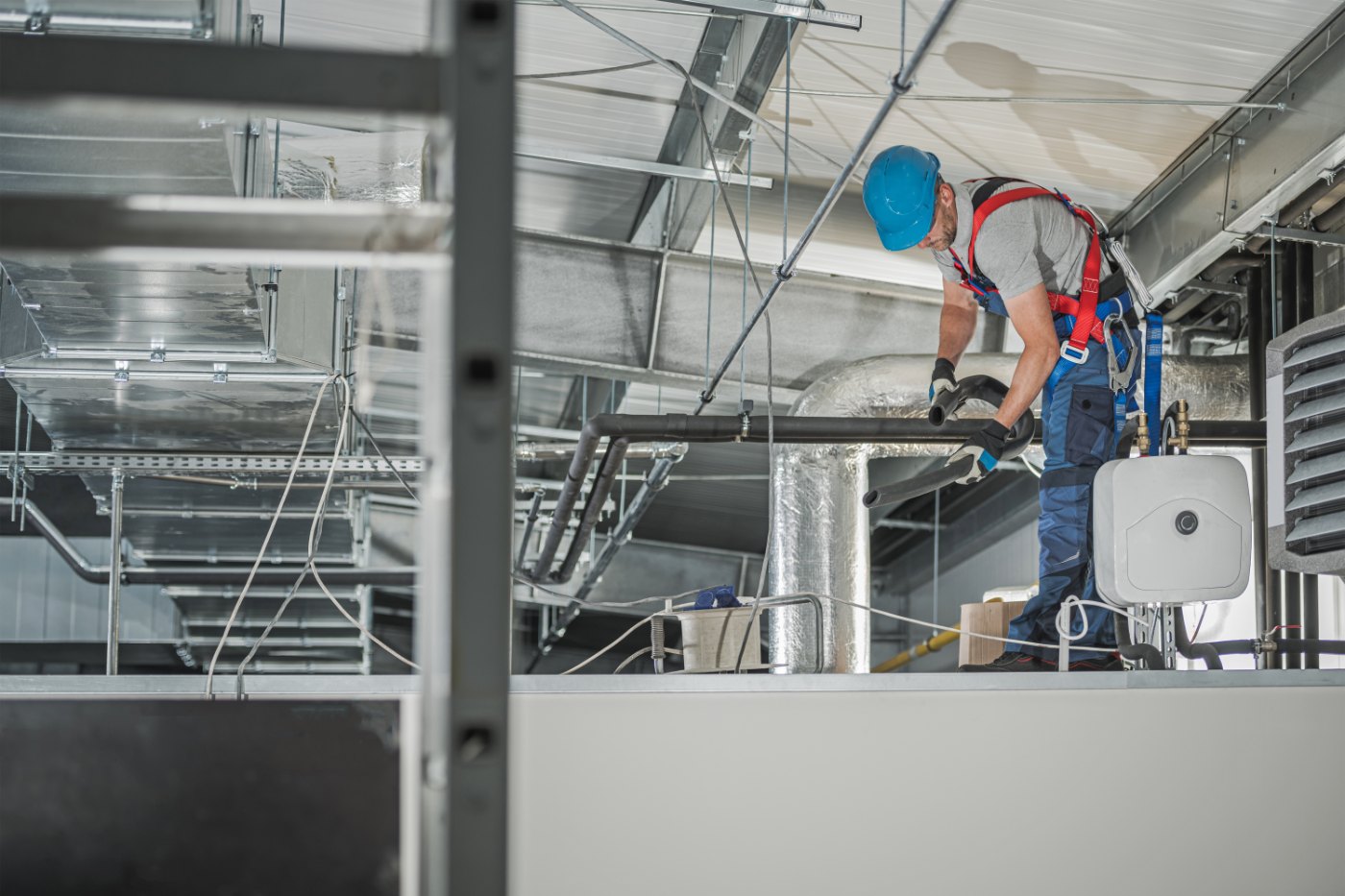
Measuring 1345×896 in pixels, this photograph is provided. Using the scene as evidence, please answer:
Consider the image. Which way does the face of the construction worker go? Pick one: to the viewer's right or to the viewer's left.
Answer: to the viewer's left

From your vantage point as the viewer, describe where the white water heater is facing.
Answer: facing the viewer

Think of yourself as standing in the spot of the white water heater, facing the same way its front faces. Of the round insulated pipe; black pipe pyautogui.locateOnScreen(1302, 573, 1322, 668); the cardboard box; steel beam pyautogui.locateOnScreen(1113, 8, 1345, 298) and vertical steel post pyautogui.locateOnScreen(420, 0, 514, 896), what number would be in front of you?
1

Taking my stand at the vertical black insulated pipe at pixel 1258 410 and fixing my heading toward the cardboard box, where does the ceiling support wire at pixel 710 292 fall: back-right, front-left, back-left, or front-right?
front-right

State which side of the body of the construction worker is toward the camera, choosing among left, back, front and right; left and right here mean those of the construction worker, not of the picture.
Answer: left

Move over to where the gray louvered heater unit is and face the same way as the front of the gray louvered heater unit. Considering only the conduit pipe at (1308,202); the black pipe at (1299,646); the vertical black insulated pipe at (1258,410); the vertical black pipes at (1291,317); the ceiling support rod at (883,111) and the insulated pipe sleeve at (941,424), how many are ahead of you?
2

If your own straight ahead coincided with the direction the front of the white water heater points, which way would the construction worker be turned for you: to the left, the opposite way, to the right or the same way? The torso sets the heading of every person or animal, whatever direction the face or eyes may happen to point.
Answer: to the right

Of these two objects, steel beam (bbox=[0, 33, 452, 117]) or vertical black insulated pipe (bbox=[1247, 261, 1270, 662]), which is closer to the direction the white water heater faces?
the steel beam

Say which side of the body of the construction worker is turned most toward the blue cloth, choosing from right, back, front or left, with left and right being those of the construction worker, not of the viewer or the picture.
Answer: front

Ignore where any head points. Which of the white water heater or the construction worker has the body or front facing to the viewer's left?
the construction worker
